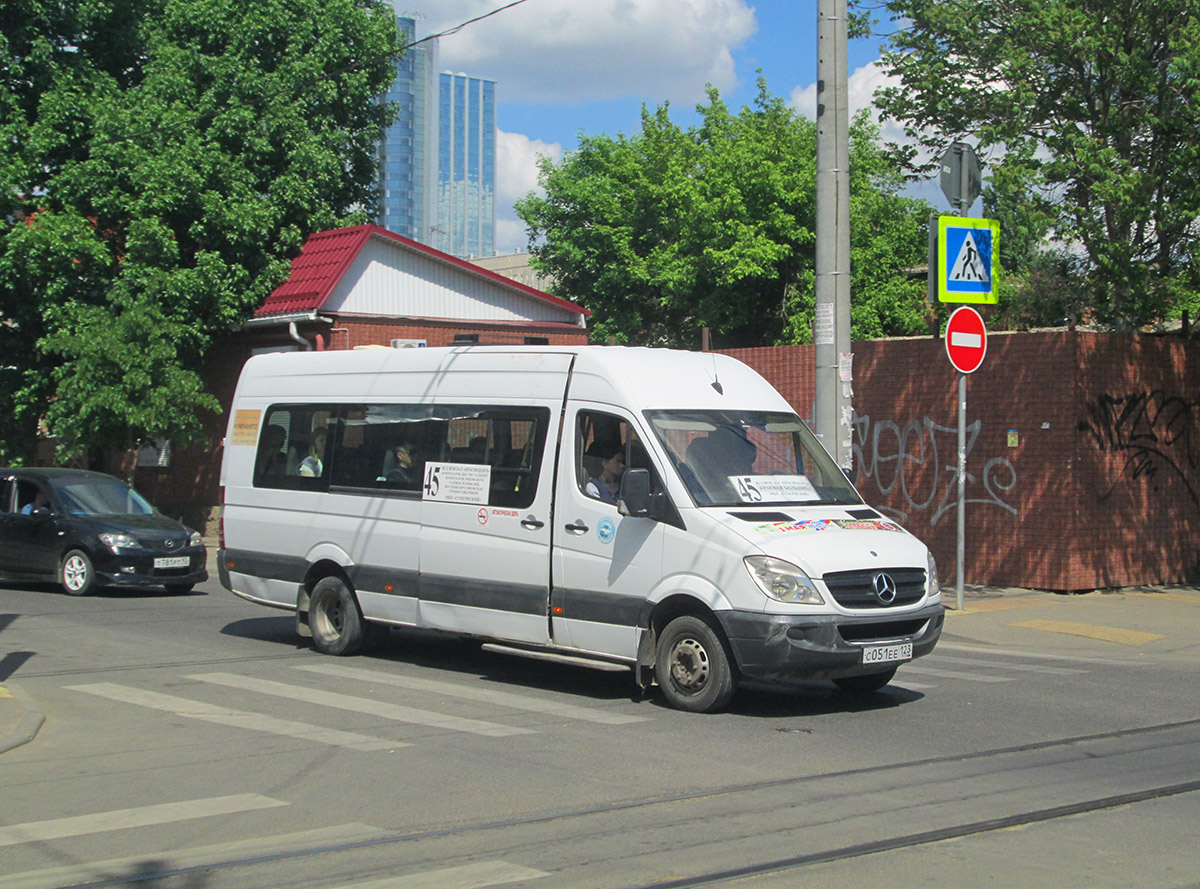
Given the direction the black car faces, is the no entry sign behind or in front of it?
in front

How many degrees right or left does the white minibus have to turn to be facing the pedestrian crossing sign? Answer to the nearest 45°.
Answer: approximately 90° to its left

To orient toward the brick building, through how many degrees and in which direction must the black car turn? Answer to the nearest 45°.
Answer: approximately 90° to its left

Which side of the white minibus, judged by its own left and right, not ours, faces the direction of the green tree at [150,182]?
back

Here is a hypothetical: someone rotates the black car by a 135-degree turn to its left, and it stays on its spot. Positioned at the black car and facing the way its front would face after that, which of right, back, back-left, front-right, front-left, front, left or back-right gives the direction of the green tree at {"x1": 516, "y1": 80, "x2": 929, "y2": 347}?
front-right

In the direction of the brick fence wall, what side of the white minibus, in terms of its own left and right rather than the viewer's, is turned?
left

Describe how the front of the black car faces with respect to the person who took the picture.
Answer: facing the viewer and to the right of the viewer

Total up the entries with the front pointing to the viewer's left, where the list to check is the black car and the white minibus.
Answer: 0

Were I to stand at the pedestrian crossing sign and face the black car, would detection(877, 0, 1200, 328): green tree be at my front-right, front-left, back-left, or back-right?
back-right

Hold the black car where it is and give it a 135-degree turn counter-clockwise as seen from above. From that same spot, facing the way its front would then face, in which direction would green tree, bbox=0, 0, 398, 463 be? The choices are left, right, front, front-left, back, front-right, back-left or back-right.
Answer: front
